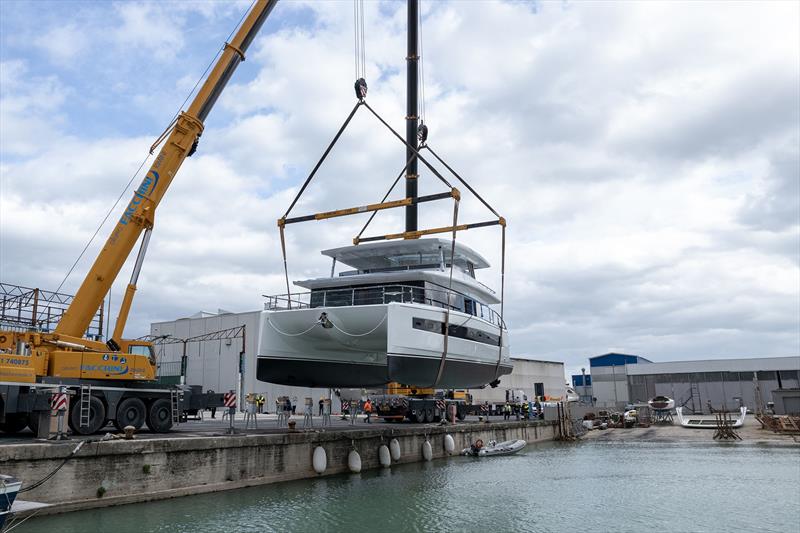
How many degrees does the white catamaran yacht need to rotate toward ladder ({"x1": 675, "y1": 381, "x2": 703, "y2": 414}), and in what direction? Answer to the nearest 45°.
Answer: approximately 180°

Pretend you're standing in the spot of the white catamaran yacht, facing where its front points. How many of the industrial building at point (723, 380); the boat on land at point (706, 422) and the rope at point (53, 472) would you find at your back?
2

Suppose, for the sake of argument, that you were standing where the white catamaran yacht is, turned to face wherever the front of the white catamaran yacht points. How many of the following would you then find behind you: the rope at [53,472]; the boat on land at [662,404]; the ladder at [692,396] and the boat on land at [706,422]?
3

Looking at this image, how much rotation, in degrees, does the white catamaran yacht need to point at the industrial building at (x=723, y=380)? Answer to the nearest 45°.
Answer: approximately 180°

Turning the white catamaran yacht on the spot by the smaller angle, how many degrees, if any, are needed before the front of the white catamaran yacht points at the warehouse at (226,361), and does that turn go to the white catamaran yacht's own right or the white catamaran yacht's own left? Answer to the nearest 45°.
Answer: approximately 90° to the white catamaran yacht's own right

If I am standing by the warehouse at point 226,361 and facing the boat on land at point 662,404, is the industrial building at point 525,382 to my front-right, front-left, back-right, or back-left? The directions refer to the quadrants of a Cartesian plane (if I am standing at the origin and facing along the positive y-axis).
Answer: front-left

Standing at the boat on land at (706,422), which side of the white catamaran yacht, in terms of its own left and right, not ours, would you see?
back
